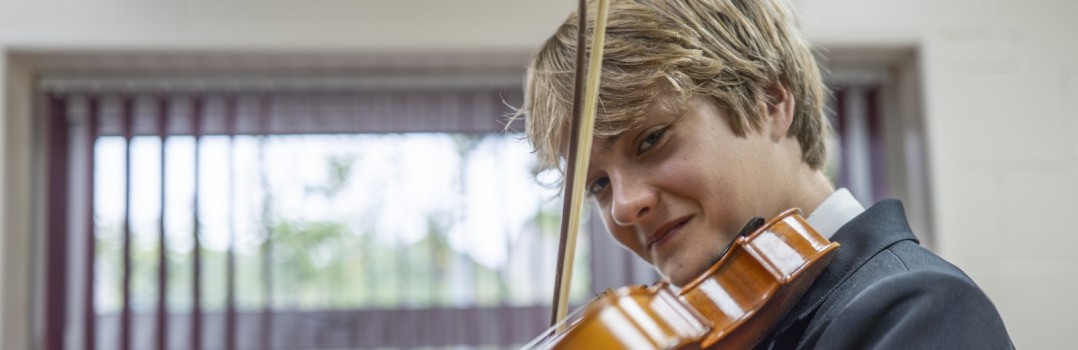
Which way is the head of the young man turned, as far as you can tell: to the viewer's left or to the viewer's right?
to the viewer's left

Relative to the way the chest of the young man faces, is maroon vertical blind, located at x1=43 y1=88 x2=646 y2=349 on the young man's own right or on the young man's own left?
on the young man's own right

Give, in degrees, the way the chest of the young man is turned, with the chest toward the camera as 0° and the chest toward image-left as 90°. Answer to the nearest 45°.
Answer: approximately 45°
